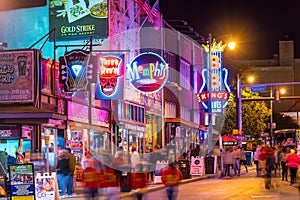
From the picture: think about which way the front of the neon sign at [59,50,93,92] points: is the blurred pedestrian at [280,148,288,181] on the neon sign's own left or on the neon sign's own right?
on the neon sign's own left

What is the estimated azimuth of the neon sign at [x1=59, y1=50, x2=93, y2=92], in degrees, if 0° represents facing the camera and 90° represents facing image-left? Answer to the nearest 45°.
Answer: approximately 0°

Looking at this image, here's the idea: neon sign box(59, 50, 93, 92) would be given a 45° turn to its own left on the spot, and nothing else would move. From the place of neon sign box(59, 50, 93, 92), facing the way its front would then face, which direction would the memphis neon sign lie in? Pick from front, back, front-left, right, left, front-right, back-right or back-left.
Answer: left

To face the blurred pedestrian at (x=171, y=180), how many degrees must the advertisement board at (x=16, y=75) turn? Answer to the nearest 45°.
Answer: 0° — it already faces them

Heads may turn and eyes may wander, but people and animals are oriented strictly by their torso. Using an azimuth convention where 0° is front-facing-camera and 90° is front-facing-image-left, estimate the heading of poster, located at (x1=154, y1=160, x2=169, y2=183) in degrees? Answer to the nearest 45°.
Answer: approximately 0°

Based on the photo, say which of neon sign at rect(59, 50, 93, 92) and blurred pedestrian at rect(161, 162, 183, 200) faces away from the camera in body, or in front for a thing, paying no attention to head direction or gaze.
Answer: the blurred pedestrian

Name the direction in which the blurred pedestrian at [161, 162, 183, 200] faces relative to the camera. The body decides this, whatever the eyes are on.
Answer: away from the camera

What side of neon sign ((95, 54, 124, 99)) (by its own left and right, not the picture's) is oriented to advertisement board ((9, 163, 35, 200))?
front

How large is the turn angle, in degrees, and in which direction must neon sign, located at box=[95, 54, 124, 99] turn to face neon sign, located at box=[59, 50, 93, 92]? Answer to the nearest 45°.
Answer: approximately 45° to its right

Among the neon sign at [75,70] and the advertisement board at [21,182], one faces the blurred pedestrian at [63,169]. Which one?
the neon sign

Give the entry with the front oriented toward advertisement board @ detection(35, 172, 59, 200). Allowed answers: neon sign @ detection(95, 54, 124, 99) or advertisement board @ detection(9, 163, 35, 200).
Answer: the neon sign
